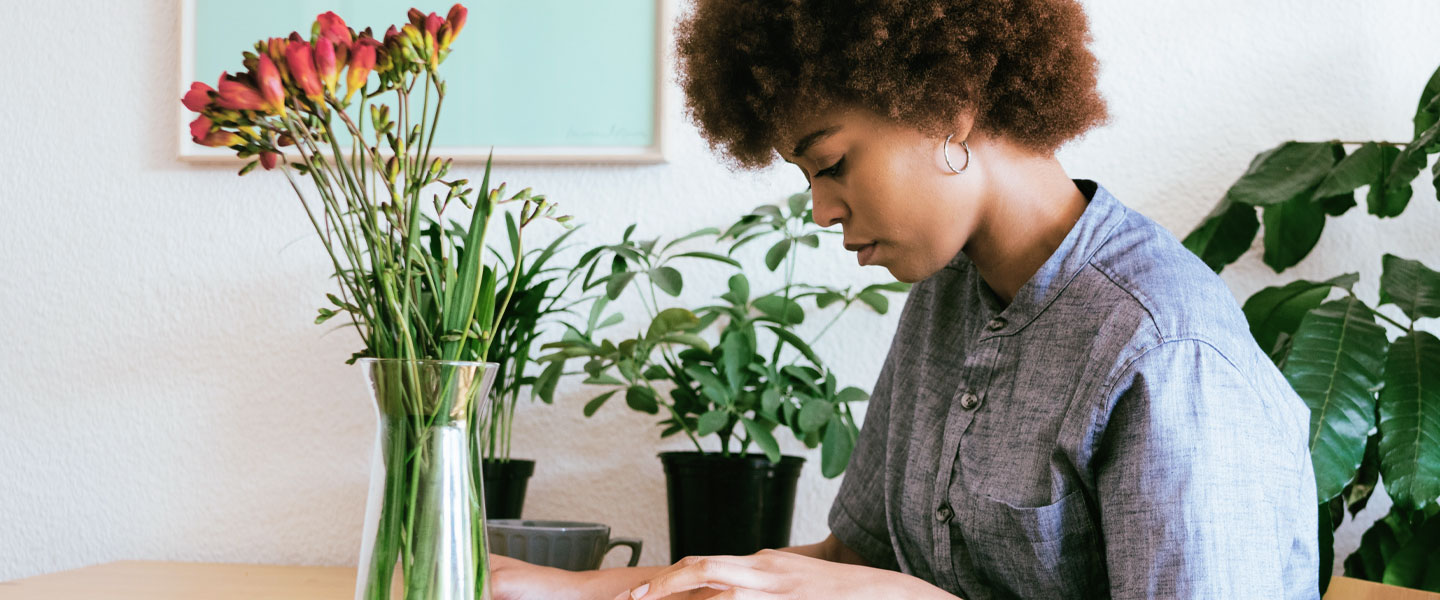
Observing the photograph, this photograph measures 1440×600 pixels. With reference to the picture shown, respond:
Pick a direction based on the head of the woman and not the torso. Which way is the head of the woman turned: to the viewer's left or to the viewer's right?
to the viewer's left

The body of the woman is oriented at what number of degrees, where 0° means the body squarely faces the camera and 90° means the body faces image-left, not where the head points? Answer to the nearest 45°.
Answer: approximately 45°
